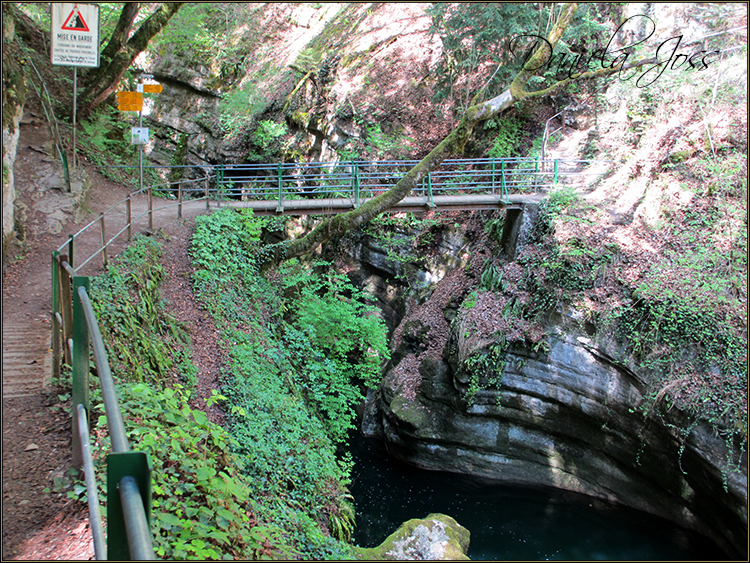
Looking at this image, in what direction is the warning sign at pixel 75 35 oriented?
toward the camera

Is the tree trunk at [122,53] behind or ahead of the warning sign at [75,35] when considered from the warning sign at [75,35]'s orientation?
behind

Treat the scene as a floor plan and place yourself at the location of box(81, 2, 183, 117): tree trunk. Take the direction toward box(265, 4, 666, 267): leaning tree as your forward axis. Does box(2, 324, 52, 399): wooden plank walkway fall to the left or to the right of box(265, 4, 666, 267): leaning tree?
right

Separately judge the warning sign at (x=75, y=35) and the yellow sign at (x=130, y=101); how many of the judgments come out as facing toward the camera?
2

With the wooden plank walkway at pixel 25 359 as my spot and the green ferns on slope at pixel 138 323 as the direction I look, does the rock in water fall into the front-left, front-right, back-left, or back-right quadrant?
front-right

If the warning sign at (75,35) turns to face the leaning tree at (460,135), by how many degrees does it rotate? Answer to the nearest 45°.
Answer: approximately 90° to its left

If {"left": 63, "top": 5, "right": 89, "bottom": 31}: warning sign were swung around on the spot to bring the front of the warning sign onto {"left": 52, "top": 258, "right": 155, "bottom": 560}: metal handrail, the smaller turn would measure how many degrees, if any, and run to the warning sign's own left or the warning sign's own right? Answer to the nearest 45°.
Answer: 0° — it already faces it

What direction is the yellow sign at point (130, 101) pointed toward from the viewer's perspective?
toward the camera

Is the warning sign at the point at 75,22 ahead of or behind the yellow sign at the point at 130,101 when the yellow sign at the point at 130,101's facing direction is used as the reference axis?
ahead

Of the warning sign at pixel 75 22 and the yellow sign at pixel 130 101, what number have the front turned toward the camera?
2
